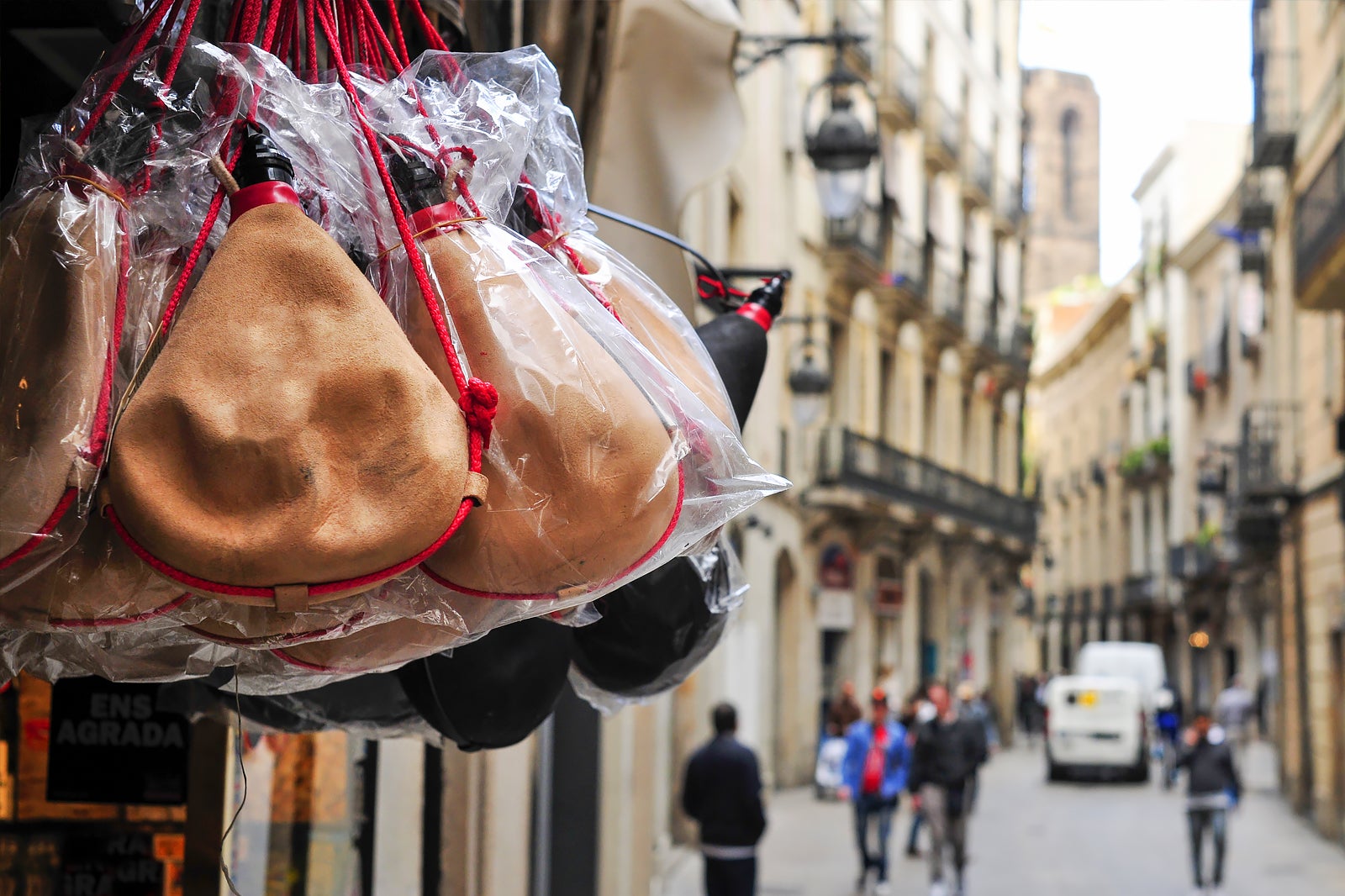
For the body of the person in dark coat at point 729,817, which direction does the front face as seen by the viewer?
away from the camera

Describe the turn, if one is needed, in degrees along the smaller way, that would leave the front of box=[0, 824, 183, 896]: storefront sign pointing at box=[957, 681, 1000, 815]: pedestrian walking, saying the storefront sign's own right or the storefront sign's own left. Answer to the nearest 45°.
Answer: approximately 135° to the storefront sign's own left

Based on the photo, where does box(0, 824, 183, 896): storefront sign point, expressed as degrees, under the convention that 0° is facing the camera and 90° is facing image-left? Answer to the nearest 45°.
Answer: approximately 0°

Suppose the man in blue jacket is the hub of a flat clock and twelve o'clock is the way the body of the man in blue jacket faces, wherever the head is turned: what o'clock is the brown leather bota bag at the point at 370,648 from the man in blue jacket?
The brown leather bota bag is roughly at 12 o'clock from the man in blue jacket.

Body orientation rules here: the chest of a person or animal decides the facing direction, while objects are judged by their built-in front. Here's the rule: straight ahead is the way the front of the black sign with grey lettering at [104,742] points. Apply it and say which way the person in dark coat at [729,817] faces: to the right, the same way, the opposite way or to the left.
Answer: the opposite way

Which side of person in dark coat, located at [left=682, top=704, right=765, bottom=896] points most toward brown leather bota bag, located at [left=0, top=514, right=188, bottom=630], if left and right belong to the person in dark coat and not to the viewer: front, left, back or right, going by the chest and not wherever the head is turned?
back

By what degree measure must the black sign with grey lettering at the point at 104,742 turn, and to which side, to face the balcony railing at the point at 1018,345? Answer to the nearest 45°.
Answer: approximately 135° to its left

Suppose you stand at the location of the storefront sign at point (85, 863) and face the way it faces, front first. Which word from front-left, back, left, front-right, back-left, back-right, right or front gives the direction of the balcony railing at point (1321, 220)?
back-left

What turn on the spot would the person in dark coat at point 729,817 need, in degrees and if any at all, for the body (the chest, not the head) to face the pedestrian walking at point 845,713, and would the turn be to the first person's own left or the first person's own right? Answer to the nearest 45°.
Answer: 0° — they already face them
